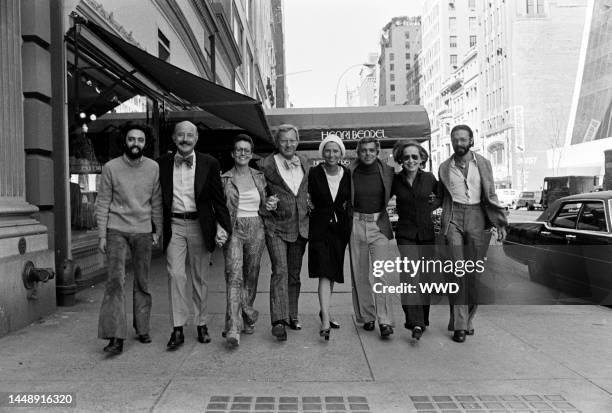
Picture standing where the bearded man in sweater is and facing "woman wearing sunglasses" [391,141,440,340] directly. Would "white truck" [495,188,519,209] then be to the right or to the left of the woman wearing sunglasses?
left

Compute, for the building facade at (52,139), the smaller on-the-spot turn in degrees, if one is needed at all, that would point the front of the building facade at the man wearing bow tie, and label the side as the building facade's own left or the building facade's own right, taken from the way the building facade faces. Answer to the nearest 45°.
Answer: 0° — it already faces them

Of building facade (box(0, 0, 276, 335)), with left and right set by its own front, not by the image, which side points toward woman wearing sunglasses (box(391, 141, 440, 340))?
front

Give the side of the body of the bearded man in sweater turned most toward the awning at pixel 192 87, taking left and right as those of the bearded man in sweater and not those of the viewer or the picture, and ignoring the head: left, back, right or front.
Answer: back

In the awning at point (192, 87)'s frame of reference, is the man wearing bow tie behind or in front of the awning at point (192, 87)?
in front

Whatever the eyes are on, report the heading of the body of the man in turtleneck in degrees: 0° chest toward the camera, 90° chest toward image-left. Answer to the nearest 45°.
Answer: approximately 0°

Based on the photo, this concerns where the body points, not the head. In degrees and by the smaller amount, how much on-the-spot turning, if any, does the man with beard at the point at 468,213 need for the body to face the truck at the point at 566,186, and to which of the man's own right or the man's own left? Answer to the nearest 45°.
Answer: approximately 180°

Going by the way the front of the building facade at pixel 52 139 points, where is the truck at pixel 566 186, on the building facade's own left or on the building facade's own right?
on the building facade's own left

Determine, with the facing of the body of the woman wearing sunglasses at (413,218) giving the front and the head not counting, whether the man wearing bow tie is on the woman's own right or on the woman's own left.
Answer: on the woman's own right

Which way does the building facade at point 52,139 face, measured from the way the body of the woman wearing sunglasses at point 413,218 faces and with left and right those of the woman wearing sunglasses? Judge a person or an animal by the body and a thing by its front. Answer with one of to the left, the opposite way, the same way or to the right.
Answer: to the left
